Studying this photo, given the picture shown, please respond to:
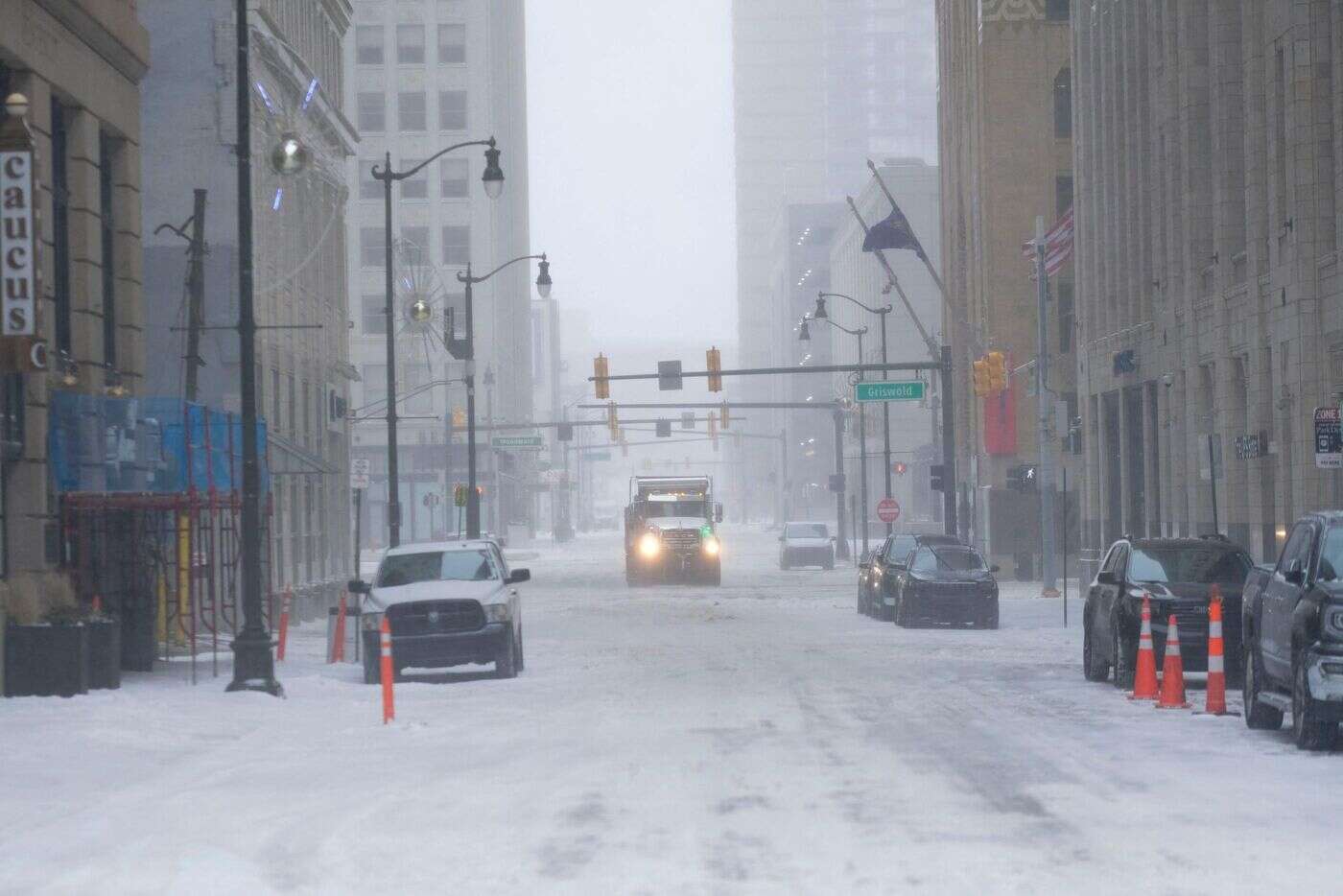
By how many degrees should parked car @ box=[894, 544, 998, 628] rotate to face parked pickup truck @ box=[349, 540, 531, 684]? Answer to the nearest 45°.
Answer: approximately 45° to its right

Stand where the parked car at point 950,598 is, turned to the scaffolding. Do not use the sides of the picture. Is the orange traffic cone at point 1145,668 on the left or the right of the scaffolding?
left

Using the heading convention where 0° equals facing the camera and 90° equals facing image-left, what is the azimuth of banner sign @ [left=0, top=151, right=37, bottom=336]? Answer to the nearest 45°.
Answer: approximately 0°

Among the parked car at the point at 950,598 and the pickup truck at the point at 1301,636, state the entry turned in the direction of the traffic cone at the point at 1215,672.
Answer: the parked car

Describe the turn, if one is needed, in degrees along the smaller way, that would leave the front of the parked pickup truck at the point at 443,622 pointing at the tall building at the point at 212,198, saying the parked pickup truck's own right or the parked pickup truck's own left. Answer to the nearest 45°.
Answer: approximately 180°

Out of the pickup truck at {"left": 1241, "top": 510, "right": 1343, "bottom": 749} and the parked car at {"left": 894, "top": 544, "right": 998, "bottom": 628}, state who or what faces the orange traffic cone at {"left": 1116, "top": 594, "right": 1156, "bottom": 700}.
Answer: the parked car

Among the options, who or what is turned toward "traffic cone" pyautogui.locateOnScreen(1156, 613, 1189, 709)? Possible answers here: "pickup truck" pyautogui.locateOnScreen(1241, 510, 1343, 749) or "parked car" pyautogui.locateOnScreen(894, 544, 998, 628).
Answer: the parked car

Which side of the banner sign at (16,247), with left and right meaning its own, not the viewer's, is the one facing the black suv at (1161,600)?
left

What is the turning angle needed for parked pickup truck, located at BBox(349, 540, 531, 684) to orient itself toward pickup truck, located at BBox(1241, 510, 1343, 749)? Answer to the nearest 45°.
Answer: approximately 45° to its left

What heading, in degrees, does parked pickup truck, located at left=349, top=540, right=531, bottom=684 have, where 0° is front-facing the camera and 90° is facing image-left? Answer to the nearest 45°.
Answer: approximately 0°
